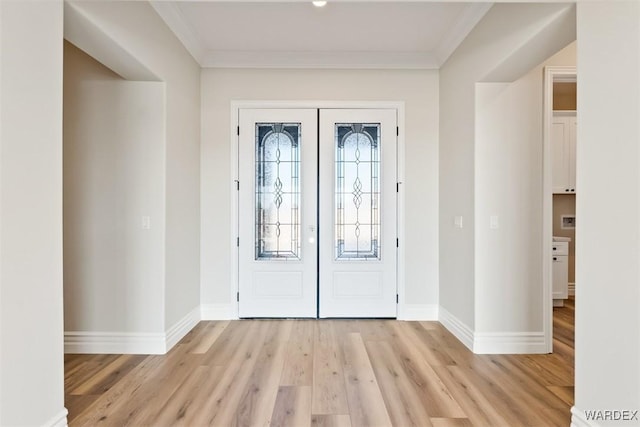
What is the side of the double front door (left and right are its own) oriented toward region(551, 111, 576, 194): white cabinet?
left

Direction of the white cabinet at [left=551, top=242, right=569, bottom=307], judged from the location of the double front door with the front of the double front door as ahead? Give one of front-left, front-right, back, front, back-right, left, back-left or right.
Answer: left

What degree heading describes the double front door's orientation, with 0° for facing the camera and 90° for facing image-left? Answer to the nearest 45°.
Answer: approximately 0°
